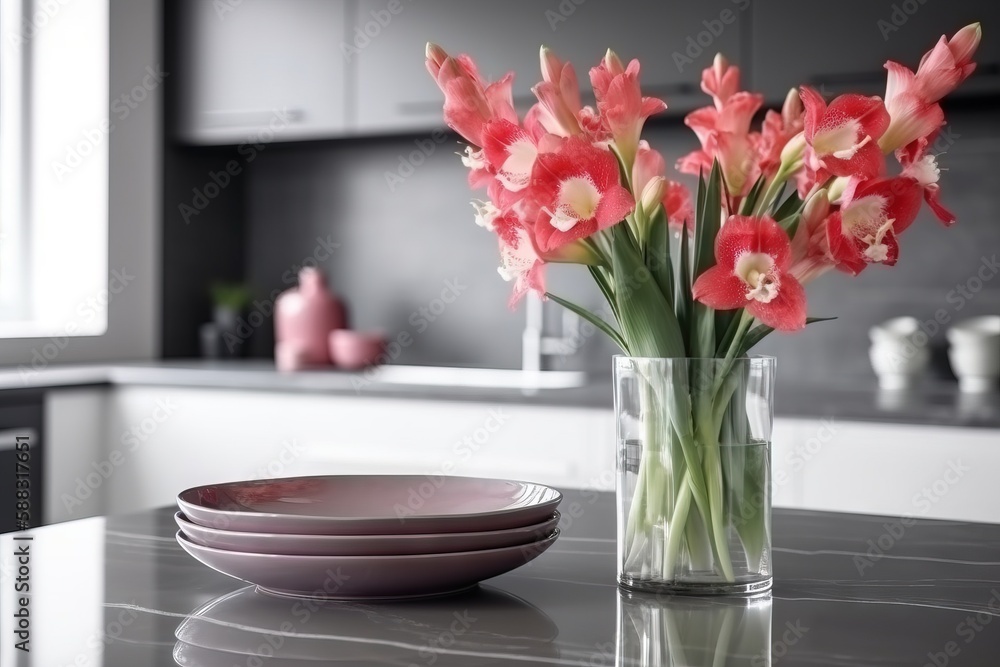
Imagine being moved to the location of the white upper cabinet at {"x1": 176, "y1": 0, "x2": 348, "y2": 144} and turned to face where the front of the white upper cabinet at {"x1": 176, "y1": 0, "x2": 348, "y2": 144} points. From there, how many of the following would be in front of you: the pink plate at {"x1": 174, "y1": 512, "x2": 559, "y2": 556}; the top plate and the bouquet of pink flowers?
3

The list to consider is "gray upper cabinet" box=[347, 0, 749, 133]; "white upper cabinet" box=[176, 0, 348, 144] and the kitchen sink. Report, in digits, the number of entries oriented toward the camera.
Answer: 3

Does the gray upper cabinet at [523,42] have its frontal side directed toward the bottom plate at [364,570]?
yes
